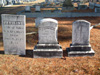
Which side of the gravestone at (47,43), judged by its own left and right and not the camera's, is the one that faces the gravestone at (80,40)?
left

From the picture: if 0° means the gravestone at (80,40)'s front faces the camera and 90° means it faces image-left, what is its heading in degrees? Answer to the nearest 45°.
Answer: approximately 0°

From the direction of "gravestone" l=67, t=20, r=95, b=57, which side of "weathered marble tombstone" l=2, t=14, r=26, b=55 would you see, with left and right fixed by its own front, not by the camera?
left

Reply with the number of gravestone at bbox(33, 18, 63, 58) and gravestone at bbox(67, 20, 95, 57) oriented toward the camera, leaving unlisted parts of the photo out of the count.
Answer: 2

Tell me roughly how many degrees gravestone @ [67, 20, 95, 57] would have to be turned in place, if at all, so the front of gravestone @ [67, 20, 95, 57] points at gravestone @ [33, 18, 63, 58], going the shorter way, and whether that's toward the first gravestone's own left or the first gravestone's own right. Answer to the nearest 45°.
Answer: approximately 90° to the first gravestone's own right

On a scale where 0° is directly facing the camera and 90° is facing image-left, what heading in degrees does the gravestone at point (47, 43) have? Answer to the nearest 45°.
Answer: approximately 0°

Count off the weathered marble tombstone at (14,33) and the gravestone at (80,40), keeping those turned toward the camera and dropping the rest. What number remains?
2

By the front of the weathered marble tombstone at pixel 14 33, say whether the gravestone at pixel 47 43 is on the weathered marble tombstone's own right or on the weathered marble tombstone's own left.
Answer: on the weathered marble tombstone's own left

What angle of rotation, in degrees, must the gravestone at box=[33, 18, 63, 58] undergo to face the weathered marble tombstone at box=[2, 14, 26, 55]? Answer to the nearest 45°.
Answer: approximately 90° to its right

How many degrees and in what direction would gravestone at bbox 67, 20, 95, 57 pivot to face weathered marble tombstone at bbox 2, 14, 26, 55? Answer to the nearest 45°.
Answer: approximately 90° to its right
